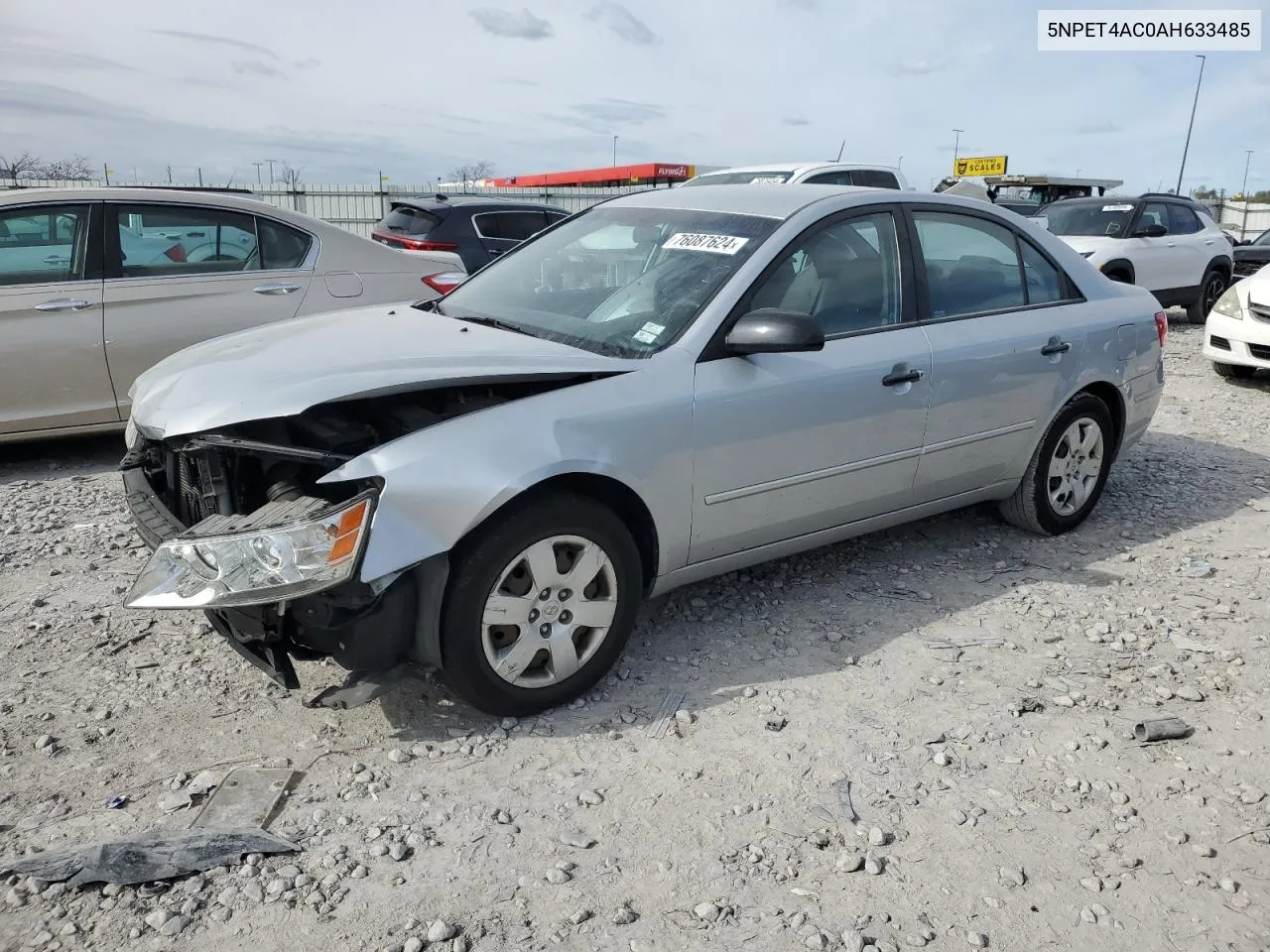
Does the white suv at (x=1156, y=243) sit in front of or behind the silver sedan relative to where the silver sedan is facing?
behind

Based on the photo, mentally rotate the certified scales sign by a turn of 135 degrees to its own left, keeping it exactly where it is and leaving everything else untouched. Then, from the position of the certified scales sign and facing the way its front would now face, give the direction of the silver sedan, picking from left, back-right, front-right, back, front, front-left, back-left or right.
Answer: back-right

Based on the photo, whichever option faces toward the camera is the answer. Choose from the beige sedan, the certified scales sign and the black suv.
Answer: the certified scales sign

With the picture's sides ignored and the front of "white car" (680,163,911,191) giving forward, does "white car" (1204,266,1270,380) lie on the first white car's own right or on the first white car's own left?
on the first white car's own left

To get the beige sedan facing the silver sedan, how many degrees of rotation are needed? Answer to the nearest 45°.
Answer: approximately 135° to its left

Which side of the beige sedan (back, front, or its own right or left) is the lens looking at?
left

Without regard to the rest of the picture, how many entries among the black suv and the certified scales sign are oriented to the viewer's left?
0

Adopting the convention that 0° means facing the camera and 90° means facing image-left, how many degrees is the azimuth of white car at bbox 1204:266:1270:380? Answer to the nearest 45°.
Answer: approximately 45°

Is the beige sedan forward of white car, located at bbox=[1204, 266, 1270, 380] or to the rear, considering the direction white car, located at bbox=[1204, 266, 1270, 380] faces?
forward

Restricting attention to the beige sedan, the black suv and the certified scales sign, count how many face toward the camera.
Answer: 1

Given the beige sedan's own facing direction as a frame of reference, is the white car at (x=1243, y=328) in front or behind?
behind

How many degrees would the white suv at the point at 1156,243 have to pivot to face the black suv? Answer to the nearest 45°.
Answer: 0° — it already faces it

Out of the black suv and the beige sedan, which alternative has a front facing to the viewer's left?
the beige sedan

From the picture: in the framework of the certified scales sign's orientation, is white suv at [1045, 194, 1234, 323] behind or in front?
in front

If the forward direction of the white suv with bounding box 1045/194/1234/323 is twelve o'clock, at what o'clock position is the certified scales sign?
The certified scales sign is roughly at 4 o'clock from the white suv.
